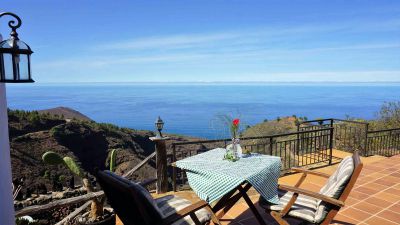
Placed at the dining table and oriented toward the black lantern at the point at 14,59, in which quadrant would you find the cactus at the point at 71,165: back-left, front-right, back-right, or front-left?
front-right

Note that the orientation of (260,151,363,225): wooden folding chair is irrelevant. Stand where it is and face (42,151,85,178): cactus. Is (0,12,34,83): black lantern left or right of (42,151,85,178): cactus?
left

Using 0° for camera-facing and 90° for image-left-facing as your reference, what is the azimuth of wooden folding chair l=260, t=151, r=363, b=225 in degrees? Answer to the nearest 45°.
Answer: approximately 90°

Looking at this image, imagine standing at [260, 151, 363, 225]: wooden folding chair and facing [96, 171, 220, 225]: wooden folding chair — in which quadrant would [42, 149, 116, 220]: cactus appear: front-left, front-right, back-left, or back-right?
front-right

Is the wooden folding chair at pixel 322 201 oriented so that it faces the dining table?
yes

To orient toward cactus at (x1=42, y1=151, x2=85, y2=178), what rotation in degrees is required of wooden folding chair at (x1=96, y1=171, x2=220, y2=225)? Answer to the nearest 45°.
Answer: approximately 90° to its left

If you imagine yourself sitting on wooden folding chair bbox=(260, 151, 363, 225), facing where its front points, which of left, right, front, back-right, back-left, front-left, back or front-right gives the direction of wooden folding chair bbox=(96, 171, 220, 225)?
front-left

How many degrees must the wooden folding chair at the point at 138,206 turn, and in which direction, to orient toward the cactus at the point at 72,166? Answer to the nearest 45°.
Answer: approximately 90° to its left

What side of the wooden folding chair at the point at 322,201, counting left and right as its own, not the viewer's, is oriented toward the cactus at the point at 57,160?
front

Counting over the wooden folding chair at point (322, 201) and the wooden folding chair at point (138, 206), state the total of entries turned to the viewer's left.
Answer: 1

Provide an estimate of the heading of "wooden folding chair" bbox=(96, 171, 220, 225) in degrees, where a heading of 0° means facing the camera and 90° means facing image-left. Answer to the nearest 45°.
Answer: approximately 225°

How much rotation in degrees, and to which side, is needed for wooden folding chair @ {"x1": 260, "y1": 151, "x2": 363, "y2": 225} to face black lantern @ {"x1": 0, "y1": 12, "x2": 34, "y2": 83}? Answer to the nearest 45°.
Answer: approximately 45° to its left

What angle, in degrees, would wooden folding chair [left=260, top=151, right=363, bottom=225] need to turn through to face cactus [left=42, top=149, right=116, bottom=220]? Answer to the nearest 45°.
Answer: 0° — it already faces it

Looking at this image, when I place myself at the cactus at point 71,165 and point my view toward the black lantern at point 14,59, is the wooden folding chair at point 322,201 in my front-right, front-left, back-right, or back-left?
front-left

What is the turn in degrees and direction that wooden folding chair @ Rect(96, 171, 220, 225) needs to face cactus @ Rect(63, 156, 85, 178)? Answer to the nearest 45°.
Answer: approximately 90° to its left
